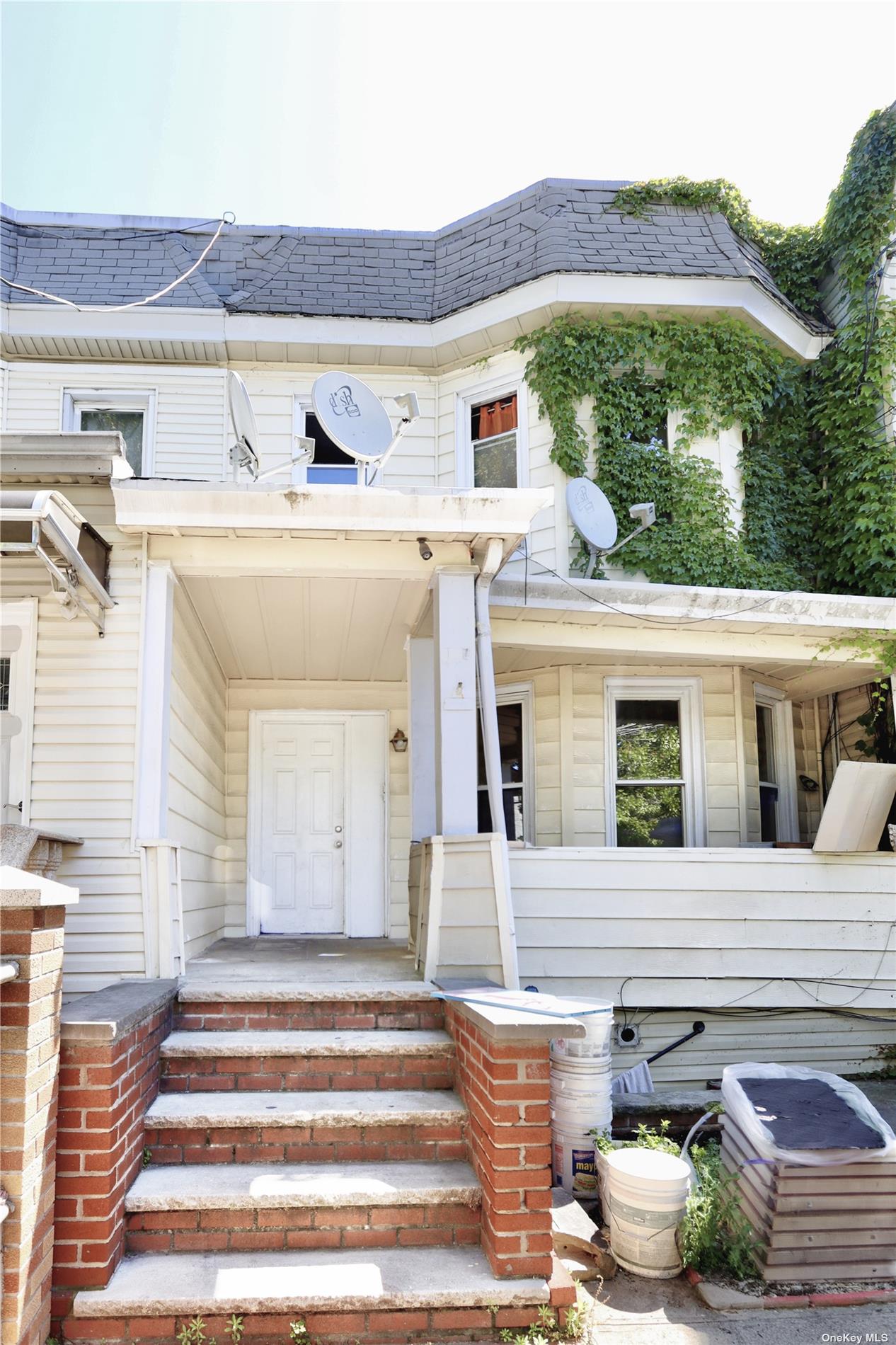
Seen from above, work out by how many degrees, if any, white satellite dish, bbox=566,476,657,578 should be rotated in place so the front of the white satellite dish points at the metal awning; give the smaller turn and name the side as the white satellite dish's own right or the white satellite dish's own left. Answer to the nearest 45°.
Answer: approximately 90° to the white satellite dish's own right

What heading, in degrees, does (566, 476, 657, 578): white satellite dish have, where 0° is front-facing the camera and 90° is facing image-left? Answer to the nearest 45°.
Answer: approximately 315°

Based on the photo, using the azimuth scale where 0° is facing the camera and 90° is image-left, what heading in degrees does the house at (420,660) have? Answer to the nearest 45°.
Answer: approximately 0°

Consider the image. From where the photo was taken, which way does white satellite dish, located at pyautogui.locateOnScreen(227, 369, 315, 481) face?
to the viewer's right

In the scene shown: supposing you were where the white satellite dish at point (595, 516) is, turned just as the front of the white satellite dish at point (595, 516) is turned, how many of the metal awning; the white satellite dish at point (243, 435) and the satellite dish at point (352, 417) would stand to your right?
3

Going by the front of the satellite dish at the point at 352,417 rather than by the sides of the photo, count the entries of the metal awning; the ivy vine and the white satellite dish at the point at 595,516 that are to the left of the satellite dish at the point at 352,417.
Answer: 2
